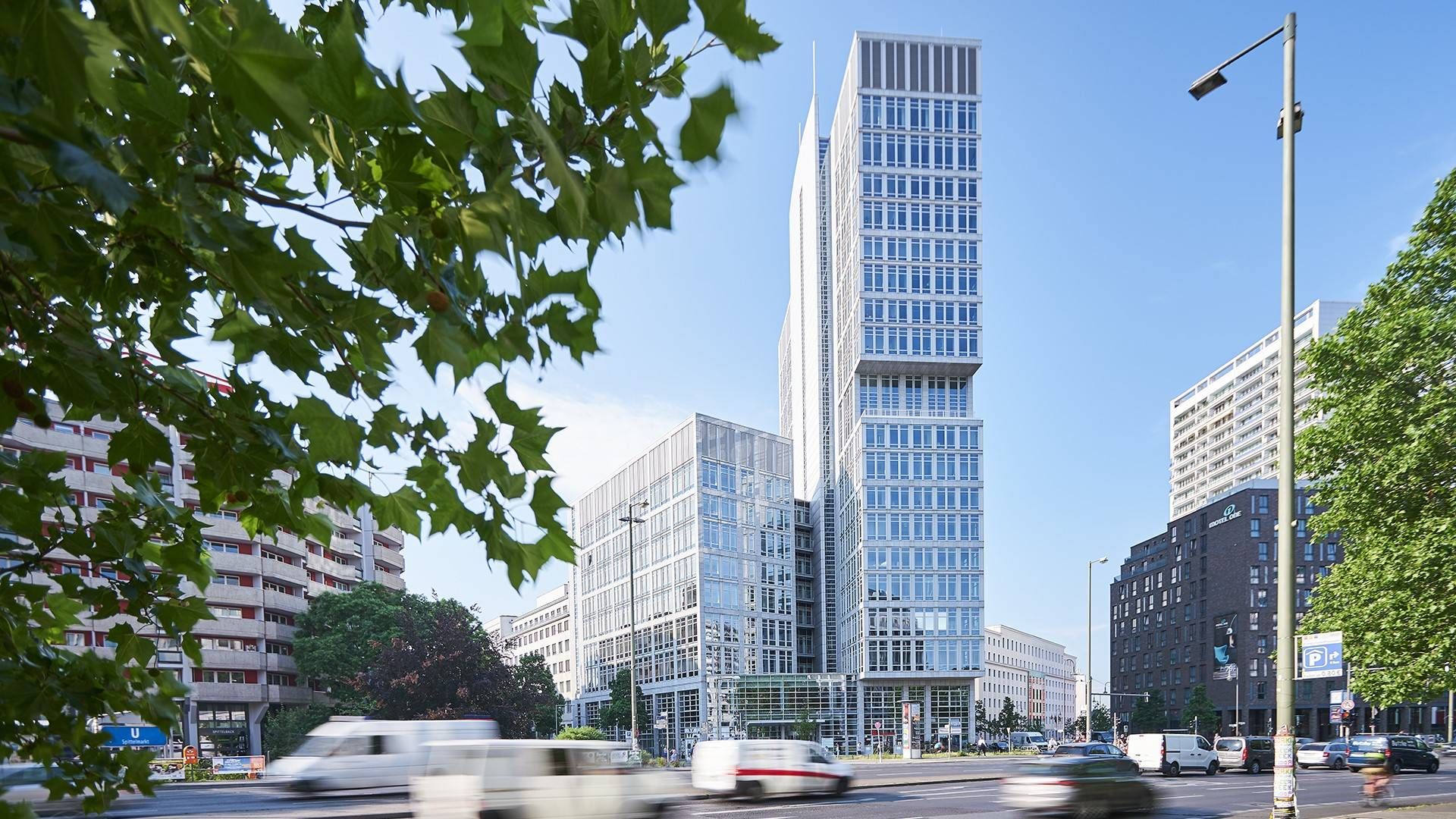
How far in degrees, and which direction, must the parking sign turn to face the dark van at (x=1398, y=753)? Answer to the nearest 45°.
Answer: approximately 180°

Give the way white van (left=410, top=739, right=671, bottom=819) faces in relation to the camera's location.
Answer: facing to the right of the viewer

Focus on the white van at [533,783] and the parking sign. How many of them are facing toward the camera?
1

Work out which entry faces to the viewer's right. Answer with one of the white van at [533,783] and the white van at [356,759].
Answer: the white van at [533,783]

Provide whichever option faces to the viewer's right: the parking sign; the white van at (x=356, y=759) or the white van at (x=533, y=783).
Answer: the white van at (x=533, y=783)

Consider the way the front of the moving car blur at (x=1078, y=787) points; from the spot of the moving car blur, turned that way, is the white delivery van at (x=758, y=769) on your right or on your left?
on your left

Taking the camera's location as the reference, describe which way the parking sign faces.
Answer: facing the viewer

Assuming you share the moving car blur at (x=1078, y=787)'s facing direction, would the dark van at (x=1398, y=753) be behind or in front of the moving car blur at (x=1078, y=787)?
in front

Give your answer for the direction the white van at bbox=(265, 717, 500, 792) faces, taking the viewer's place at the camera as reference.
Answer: facing to the left of the viewer

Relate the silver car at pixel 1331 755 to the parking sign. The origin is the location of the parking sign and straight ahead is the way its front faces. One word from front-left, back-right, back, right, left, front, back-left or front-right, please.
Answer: back
